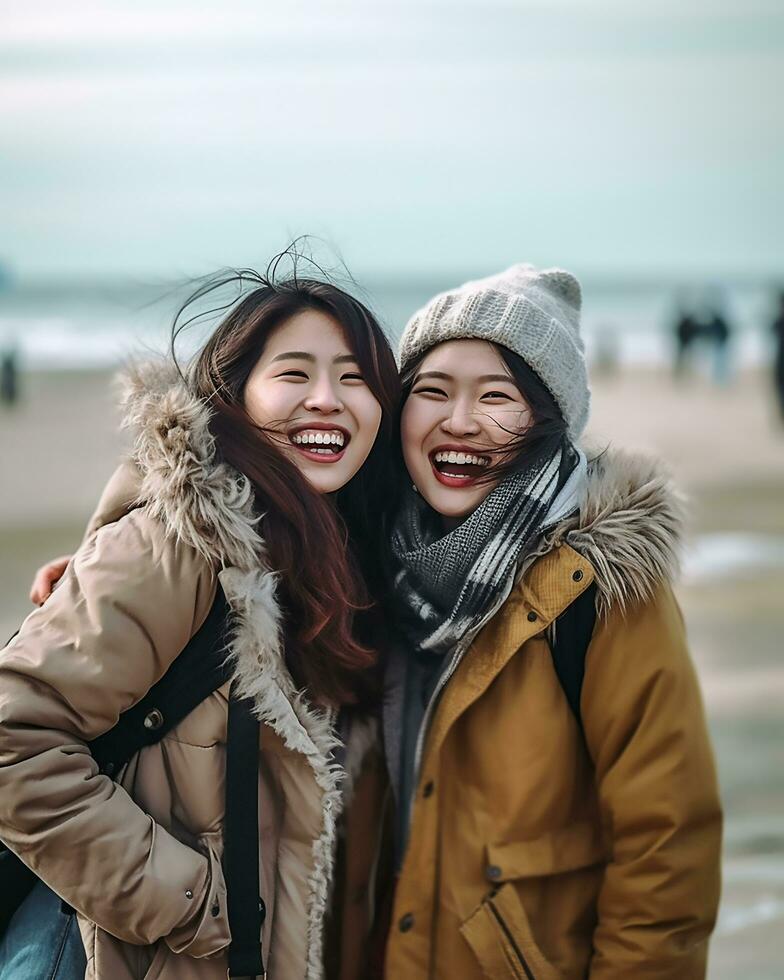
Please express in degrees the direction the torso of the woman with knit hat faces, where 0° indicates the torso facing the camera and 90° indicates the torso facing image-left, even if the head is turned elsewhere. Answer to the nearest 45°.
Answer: approximately 45°

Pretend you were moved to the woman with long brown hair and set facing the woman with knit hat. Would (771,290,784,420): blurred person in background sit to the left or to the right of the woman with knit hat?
left

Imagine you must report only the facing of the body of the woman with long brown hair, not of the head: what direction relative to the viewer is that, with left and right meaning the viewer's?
facing the viewer and to the right of the viewer

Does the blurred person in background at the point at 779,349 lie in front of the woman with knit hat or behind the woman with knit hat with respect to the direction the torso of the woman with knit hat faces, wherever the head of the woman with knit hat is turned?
behind

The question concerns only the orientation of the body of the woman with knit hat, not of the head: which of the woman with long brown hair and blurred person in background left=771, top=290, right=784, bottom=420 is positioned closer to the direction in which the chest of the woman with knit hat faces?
the woman with long brown hair

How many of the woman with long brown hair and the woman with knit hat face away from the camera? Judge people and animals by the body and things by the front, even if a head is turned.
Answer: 0

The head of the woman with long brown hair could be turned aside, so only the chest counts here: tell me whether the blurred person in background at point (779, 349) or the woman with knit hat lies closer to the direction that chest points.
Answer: the woman with knit hat
